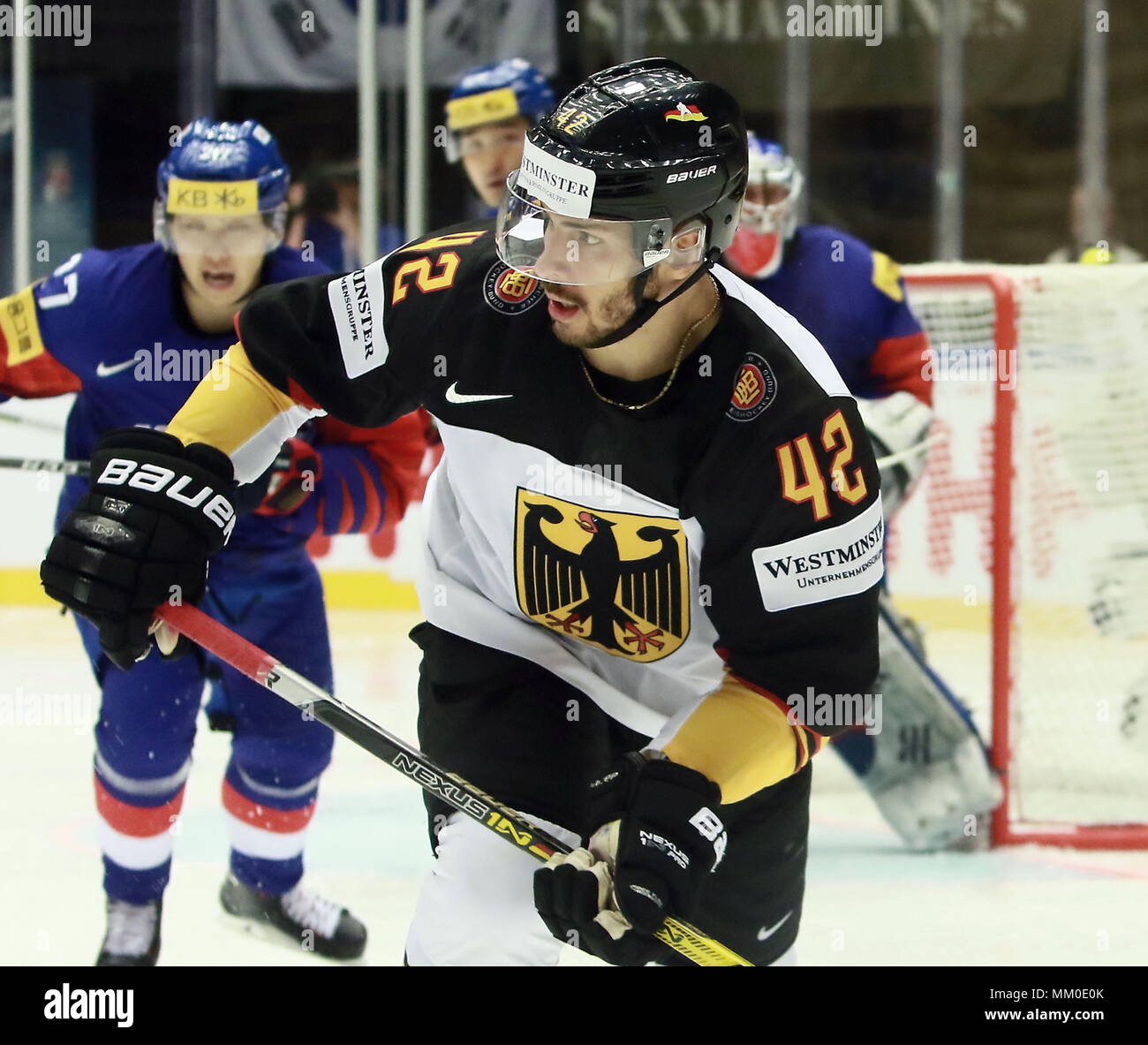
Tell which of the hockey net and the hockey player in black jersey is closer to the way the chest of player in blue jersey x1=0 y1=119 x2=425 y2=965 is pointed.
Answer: the hockey player in black jersey

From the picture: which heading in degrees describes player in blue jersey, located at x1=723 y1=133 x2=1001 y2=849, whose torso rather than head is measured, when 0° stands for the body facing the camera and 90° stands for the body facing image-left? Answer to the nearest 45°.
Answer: approximately 45°

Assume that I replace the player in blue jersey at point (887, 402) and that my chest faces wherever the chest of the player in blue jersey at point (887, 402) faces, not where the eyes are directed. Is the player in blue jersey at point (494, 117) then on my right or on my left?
on my right

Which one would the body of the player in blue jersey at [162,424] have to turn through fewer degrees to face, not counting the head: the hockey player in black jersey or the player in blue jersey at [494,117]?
the hockey player in black jersey
